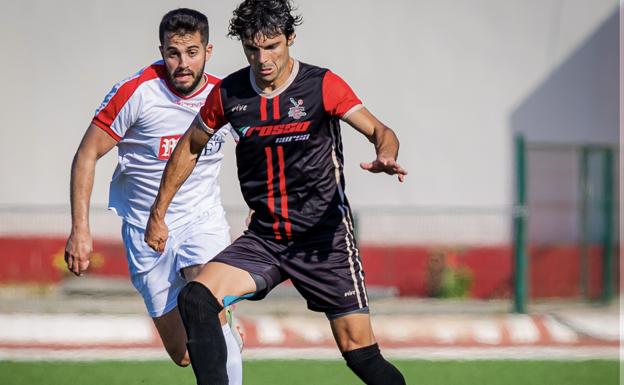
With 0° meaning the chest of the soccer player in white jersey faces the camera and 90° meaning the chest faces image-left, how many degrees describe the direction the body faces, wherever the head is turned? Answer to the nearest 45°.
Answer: approximately 315°

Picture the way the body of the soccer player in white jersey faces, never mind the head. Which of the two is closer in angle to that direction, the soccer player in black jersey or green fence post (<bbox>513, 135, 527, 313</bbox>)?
the soccer player in black jersey

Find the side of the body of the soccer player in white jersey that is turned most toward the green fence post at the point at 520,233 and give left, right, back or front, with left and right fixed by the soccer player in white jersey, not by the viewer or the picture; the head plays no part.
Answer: back

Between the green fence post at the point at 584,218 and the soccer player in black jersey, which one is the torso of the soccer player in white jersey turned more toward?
the soccer player in black jersey

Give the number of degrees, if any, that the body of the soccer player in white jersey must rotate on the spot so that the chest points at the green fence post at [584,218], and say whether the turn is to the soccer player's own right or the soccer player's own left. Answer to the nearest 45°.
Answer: approximately 90° to the soccer player's own left
